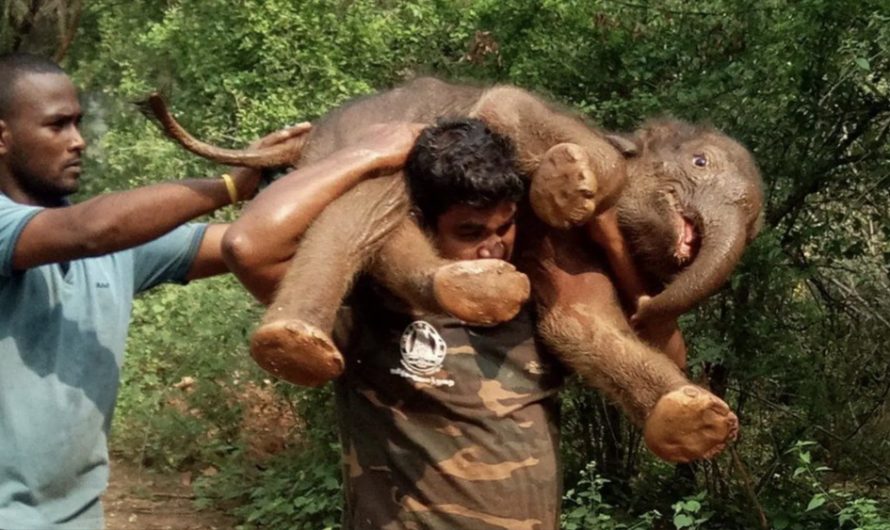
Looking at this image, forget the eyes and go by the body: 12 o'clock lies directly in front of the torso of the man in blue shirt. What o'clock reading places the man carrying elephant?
The man carrying elephant is roughly at 11 o'clock from the man in blue shirt.

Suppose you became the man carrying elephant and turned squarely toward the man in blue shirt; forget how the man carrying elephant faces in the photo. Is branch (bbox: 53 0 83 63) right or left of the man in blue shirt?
right

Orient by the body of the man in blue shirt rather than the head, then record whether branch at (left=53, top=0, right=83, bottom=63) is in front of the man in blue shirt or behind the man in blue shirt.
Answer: behind

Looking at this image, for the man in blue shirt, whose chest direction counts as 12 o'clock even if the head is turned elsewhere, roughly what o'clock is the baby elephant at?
The baby elephant is roughly at 11 o'clock from the man in blue shirt.

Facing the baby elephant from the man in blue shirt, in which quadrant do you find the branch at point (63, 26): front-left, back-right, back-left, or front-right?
back-left

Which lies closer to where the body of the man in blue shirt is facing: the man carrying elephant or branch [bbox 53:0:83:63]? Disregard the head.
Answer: the man carrying elephant

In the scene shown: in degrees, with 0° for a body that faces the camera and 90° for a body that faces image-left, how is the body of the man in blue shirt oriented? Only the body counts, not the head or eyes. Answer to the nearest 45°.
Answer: approximately 315°
